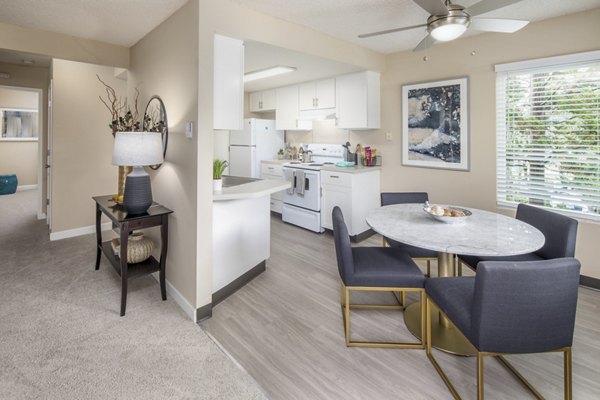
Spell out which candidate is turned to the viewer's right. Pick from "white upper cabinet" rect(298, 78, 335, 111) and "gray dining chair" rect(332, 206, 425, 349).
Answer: the gray dining chair

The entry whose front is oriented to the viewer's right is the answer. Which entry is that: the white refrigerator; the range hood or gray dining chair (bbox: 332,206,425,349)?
the gray dining chair

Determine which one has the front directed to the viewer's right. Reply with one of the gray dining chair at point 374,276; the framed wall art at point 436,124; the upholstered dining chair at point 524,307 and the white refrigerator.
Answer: the gray dining chair

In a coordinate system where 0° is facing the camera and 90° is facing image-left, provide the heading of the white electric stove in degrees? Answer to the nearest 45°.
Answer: approximately 45°

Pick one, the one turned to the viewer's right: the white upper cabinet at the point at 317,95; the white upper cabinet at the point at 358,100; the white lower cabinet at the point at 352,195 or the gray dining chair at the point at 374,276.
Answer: the gray dining chair

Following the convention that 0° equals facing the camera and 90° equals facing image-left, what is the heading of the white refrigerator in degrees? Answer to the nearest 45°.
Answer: approximately 45°

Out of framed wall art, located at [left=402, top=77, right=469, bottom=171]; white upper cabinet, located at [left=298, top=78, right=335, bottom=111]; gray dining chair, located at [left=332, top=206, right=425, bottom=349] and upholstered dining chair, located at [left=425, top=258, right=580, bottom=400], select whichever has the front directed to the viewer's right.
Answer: the gray dining chair

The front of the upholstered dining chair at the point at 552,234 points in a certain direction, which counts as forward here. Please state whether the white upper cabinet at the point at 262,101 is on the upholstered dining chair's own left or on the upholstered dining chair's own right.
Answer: on the upholstered dining chair's own right

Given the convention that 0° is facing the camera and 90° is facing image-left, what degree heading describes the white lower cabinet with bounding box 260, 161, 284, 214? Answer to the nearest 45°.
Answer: approximately 45°

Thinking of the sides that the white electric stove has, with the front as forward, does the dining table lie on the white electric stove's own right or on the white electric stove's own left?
on the white electric stove's own left

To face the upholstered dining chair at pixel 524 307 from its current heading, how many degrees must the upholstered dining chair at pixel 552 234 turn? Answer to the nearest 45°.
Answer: approximately 45° to its left
